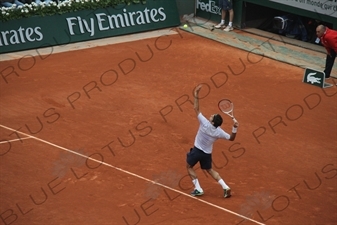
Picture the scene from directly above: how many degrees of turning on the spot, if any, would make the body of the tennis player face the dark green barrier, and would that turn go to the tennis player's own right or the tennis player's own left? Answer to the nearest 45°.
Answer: approximately 45° to the tennis player's own right

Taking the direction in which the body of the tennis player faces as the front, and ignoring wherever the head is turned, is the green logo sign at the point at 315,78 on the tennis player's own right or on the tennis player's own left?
on the tennis player's own right

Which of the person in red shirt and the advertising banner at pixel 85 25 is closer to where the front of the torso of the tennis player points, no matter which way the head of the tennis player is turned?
the advertising banner

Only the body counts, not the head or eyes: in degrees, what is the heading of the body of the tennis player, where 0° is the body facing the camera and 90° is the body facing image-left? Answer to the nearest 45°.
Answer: approximately 135°
